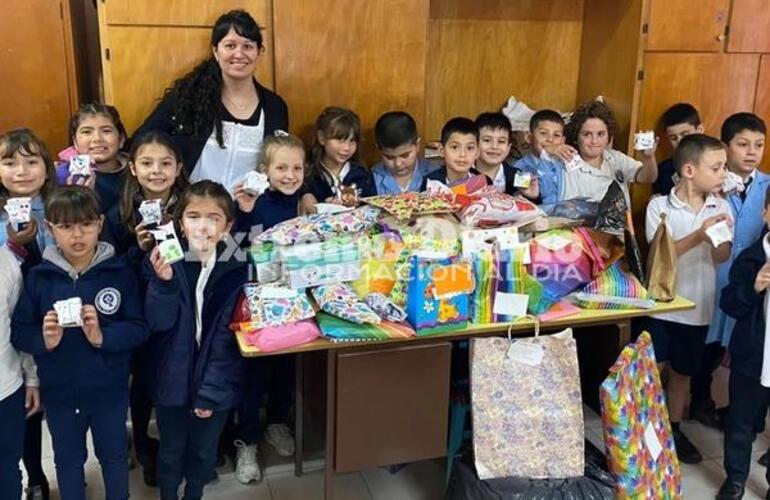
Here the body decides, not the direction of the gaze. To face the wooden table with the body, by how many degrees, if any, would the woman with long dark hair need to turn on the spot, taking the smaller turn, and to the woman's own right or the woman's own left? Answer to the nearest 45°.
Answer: approximately 45° to the woman's own left

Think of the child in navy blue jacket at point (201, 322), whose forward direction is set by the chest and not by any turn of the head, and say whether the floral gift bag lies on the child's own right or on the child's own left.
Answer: on the child's own left

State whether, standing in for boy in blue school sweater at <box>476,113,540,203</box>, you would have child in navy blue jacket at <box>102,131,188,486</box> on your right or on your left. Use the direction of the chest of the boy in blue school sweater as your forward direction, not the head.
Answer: on your right

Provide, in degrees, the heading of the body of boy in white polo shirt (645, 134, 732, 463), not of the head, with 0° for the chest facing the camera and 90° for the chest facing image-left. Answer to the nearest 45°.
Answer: approximately 315°

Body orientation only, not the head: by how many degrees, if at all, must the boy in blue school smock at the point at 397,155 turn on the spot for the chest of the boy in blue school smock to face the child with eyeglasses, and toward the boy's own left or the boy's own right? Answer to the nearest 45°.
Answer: approximately 45° to the boy's own right

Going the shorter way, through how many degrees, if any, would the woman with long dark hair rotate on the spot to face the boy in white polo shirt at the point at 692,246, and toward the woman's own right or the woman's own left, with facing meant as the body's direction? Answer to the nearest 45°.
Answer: approximately 90° to the woman's own left
